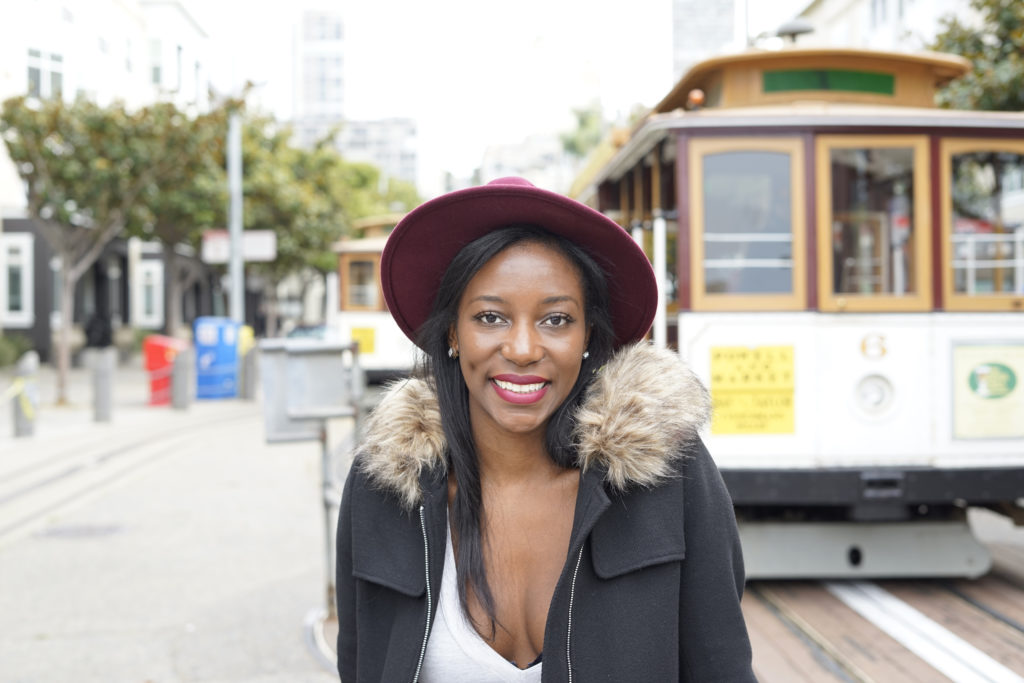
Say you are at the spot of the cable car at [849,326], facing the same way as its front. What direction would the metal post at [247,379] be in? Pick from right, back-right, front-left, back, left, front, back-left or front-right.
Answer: back-right

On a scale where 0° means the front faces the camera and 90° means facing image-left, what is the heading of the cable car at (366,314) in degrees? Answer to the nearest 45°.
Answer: approximately 0°

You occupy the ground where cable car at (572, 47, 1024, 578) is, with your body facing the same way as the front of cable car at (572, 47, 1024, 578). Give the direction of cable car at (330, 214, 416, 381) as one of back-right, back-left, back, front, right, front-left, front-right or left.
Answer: back-right

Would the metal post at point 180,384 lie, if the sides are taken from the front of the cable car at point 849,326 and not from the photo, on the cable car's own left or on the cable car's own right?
on the cable car's own right

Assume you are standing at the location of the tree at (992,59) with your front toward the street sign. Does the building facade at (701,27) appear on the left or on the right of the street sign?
right

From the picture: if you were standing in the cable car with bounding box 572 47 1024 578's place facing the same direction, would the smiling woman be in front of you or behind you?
in front

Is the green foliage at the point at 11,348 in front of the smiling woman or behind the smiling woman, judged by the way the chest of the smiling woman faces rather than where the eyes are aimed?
behind

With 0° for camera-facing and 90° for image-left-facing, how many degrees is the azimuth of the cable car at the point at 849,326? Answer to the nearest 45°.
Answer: approximately 0°

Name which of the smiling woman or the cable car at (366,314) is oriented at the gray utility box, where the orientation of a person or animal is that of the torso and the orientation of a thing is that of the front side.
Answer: the cable car
